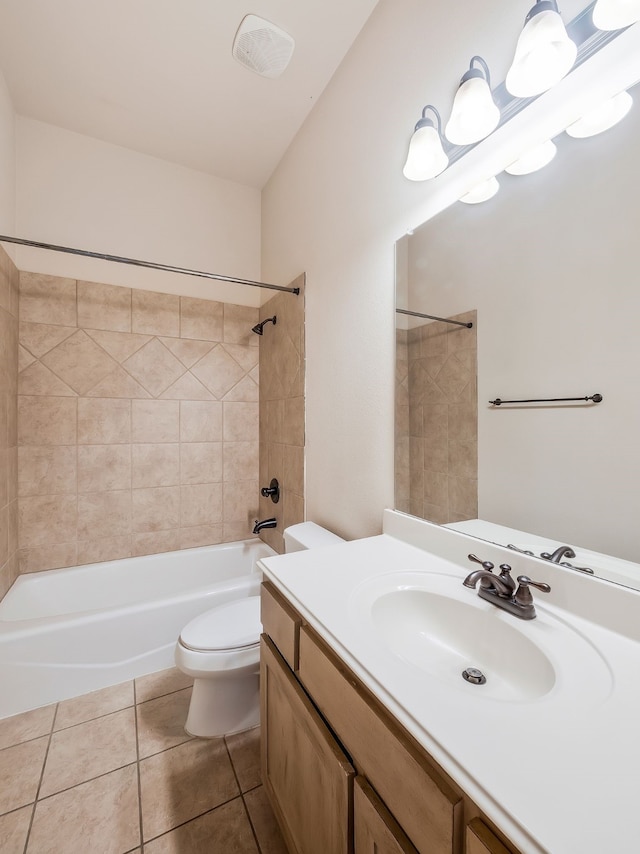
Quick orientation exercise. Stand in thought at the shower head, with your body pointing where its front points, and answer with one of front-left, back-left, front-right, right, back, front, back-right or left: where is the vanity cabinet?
left

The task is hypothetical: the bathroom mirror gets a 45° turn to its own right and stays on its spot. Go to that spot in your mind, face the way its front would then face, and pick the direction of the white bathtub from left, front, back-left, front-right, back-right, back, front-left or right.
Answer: front

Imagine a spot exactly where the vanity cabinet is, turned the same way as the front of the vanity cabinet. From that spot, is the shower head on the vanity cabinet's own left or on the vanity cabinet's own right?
on the vanity cabinet's own right

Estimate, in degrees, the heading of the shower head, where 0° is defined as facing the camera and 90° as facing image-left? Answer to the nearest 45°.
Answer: approximately 90°
